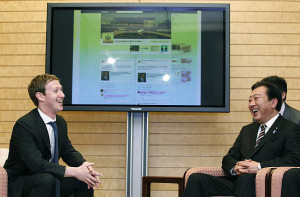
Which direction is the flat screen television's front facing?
toward the camera

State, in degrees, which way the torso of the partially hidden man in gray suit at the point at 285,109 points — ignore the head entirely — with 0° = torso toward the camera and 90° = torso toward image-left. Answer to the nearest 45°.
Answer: approximately 45°

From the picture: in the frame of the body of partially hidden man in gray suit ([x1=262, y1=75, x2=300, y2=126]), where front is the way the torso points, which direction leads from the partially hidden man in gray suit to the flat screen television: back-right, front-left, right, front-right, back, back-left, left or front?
front-right

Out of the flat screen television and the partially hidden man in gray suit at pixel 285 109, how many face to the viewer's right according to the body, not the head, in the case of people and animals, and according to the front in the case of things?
0

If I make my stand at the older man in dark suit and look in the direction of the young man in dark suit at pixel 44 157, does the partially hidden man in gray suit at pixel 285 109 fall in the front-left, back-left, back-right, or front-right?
back-right

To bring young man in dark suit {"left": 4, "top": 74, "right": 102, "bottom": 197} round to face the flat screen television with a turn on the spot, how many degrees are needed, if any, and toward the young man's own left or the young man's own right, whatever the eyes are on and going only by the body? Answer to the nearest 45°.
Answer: approximately 90° to the young man's own left

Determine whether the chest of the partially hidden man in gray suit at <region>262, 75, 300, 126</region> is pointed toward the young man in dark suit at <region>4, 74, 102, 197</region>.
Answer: yes

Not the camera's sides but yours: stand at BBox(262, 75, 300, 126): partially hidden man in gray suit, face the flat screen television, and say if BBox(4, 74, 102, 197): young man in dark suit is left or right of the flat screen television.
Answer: left

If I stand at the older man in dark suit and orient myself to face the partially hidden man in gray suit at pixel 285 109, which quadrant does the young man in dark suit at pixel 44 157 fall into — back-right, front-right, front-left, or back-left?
back-left

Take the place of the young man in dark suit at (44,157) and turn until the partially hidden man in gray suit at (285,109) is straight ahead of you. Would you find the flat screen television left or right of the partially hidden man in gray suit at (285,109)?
left

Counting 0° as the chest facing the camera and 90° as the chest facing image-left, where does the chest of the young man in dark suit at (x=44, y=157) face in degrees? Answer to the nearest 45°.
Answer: approximately 315°

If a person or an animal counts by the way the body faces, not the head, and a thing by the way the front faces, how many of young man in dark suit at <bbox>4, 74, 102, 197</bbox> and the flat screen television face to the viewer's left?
0

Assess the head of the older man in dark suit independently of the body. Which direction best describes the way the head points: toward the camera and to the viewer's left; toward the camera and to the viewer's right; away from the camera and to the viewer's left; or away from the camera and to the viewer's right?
toward the camera and to the viewer's left

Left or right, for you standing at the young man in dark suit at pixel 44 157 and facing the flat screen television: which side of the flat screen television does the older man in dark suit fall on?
right

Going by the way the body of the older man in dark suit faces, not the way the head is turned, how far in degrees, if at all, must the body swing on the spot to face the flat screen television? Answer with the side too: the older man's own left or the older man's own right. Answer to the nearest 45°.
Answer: approximately 90° to the older man's own right
